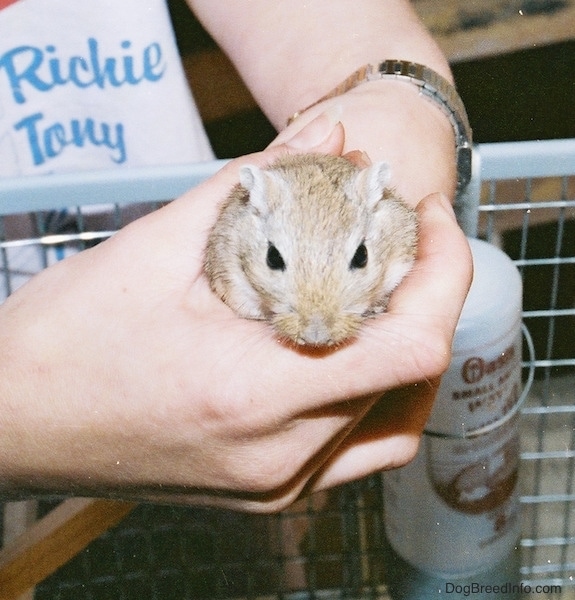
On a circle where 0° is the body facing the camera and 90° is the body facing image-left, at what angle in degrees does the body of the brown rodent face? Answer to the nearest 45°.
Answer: approximately 0°
